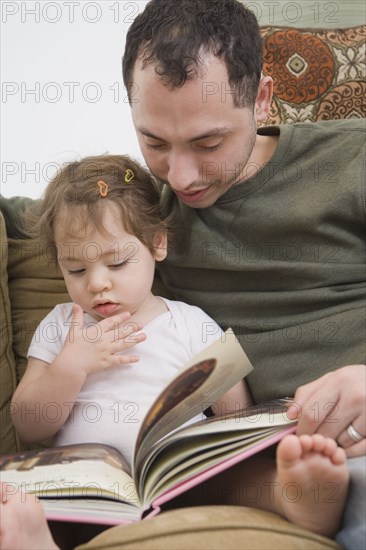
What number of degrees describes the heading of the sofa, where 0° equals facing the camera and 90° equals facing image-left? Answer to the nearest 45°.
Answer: approximately 0°

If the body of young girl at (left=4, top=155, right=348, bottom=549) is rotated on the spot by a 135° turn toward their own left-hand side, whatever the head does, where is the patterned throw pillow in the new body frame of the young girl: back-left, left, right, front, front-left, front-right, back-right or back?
front

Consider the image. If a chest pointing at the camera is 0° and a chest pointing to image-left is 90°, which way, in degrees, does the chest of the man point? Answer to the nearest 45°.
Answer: approximately 45°
